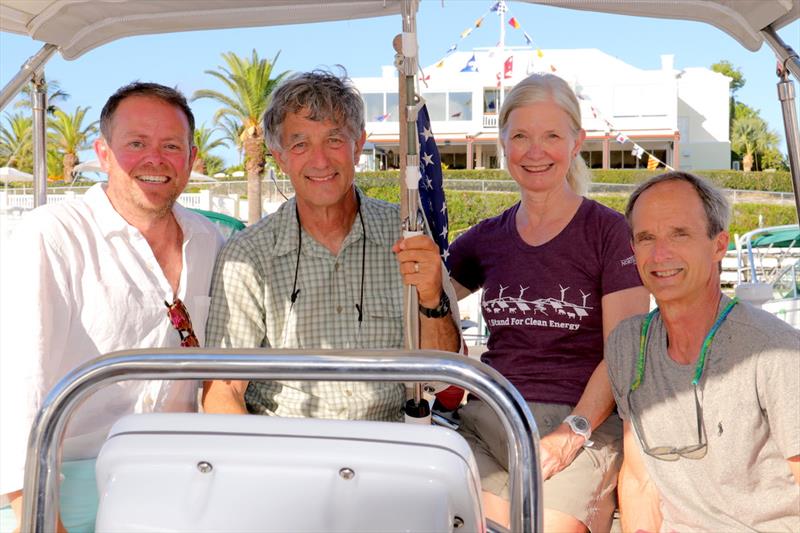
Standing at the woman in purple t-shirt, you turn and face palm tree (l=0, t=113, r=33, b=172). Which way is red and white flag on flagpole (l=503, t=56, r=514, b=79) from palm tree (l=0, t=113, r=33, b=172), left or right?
right

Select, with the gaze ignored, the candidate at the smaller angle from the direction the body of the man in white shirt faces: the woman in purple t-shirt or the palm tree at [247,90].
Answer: the woman in purple t-shirt

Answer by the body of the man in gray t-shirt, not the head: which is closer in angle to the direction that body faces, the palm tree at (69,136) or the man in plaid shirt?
the man in plaid shirt

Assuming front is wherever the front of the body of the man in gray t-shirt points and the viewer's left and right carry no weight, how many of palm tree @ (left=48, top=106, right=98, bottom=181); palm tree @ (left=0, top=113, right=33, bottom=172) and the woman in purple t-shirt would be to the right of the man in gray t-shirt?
3

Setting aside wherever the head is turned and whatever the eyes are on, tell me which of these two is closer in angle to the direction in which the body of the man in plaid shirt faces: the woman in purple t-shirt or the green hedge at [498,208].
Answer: the woman in purple t-shirt

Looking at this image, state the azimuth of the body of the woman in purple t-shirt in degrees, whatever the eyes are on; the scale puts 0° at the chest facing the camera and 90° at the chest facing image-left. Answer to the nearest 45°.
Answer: approximately 0°

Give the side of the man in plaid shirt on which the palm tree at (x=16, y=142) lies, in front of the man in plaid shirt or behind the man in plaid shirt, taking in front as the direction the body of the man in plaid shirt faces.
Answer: behind

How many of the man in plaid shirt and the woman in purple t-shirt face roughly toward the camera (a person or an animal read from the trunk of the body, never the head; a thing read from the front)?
2

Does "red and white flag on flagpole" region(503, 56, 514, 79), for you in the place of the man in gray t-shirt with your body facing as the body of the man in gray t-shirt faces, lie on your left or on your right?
on your right

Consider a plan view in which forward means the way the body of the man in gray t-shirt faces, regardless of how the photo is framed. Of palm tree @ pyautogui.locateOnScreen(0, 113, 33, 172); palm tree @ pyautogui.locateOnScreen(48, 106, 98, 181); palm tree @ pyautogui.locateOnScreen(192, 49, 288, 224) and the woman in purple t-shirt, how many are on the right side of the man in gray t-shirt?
4

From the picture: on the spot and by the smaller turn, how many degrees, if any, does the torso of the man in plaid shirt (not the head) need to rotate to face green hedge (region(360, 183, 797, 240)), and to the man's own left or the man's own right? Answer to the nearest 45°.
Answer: approximately 180°
